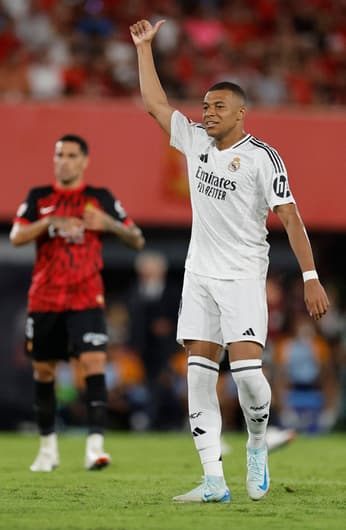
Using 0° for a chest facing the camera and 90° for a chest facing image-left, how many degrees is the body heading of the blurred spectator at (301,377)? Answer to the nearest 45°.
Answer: approximately 0°

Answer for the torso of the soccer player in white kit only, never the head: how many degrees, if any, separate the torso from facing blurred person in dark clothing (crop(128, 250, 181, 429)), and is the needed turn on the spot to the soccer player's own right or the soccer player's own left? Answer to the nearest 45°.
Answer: approximately 135° to the soccer player's own right

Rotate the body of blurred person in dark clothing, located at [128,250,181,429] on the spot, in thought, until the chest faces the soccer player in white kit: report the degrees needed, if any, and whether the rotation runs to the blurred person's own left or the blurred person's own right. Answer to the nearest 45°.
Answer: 0° — they already face them

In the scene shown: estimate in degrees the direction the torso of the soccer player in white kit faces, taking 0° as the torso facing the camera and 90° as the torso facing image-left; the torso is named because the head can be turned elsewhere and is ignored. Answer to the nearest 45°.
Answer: approximately 45°

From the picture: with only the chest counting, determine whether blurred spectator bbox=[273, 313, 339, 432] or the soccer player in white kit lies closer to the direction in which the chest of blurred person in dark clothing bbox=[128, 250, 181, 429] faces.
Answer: the soccer player in white kit

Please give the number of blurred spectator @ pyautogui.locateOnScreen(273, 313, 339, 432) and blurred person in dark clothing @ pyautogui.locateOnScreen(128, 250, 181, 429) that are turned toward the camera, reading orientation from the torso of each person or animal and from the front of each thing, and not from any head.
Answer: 2

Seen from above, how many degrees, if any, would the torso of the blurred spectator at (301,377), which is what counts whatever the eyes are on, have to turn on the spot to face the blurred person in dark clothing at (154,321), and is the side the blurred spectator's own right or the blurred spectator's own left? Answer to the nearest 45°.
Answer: approximately 90° to the blurred spectator's own right

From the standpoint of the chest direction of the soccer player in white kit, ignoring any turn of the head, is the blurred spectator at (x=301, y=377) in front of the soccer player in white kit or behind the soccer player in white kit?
behind
